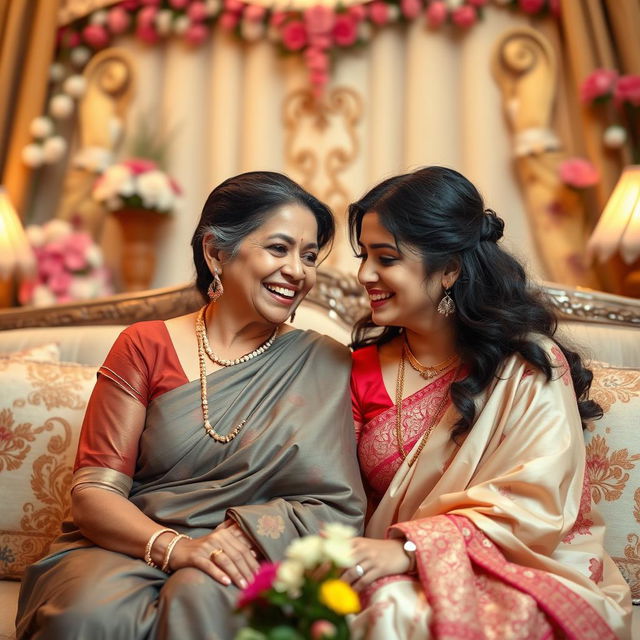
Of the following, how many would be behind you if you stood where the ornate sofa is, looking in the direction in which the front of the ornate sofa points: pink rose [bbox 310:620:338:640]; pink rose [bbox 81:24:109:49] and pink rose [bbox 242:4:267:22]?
2

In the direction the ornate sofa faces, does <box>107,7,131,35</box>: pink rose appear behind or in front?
behind

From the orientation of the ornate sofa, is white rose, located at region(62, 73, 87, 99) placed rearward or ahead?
rearward

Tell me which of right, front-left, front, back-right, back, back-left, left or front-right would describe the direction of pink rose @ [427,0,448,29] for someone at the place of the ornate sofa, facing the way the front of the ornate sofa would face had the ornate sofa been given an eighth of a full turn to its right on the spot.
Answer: back

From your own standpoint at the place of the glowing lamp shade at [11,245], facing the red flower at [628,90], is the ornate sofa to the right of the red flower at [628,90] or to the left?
right

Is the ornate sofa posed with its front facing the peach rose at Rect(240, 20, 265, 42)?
no

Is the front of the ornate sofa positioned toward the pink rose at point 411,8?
no

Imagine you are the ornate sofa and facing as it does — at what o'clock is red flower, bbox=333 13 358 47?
The red flower is roughly at 7 o'clock from the ornate sofa.

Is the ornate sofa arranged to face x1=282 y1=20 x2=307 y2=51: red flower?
no

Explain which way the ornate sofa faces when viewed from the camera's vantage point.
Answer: facing the viewer

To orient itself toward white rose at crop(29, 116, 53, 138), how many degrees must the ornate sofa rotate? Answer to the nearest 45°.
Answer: approximately 180°

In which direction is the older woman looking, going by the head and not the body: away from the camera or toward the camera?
toward the camera

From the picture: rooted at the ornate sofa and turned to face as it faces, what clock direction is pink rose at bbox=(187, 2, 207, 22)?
The pink rose is roughly at 6 o'clock from the ornate sofa.

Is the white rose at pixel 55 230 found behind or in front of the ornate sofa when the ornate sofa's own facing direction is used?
behind

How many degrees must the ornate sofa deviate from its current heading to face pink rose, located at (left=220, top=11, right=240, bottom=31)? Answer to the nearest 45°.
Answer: approximately 180°
